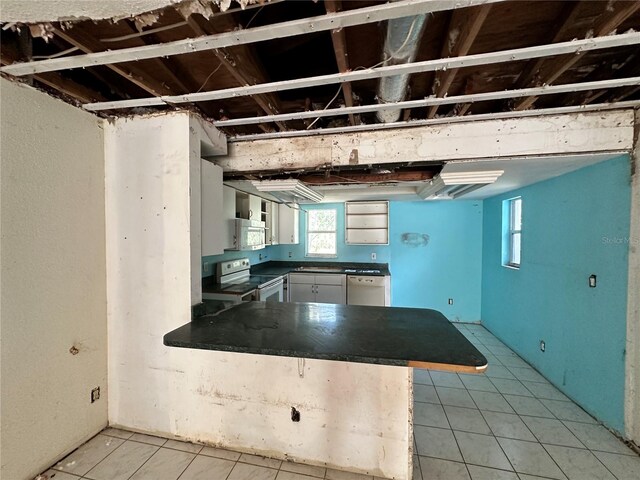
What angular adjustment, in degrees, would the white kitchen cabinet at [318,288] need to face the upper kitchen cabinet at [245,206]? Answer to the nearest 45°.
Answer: approximately 45° to its right

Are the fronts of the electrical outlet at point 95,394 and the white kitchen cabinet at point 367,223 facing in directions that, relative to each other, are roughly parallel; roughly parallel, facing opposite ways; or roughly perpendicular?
roughly perpendicular

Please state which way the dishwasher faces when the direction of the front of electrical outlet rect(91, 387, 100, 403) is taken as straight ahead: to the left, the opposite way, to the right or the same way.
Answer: to the right

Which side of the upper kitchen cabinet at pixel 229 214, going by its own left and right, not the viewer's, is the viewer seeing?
right

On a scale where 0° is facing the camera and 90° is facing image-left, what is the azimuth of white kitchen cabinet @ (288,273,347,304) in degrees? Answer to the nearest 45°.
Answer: approximately 0°

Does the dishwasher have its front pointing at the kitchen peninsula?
yes

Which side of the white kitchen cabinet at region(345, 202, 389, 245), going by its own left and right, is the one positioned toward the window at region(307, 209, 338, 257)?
right
